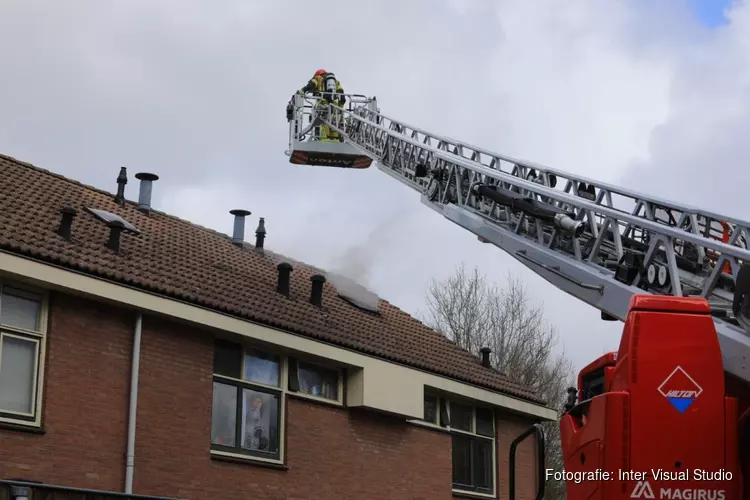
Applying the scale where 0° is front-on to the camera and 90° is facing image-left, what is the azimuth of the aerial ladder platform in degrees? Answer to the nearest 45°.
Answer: approximately 135°

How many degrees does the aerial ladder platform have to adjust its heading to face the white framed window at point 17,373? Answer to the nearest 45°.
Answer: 0° — it already faces it
